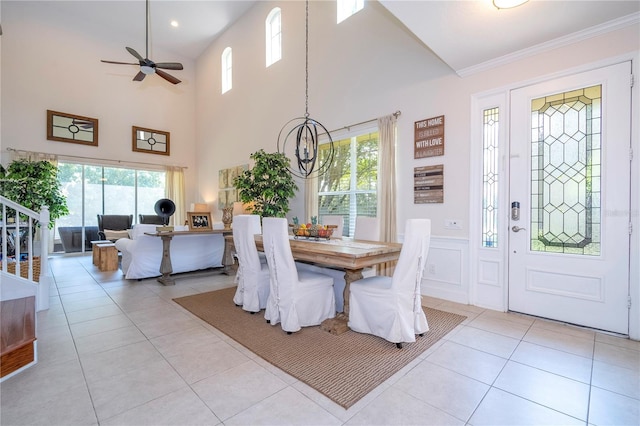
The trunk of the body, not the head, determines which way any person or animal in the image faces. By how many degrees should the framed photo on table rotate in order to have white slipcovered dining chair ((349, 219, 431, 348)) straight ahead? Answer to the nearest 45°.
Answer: approximately 45° to its left

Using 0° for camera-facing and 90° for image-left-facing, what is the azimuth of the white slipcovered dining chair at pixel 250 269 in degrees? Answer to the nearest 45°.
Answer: approximately 225°

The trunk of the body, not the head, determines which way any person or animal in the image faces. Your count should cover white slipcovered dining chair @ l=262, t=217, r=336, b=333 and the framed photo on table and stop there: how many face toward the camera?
1

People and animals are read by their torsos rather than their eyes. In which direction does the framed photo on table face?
toward the camera

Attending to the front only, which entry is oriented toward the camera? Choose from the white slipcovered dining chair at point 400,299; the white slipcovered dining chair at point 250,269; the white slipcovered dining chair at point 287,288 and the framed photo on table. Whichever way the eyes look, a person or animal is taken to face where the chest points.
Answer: the framed photo on table

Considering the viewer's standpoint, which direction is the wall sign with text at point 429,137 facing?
facing the viewer and to the left of the viewer

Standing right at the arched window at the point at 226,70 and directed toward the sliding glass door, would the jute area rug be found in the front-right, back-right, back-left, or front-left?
back-left

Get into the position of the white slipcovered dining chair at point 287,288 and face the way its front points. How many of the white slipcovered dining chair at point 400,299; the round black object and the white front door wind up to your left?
1

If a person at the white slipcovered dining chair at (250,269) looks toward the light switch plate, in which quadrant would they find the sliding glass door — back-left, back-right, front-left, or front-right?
back-left

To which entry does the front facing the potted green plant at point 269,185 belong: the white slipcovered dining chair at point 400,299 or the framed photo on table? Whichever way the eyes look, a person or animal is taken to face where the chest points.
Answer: the white slipcovered dining chair

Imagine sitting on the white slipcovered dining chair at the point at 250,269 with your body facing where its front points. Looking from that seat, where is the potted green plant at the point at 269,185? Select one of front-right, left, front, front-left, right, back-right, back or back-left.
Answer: front-left

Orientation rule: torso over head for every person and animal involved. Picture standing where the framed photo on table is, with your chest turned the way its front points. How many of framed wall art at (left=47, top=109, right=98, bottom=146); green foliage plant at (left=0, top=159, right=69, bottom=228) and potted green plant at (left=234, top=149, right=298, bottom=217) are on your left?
1

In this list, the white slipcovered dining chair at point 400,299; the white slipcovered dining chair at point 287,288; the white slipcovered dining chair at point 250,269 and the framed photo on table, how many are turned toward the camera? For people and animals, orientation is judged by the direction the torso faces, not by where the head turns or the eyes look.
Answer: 1

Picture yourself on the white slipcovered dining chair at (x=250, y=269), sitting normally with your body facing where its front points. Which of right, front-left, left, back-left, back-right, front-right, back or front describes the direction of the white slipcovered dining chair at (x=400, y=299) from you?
right

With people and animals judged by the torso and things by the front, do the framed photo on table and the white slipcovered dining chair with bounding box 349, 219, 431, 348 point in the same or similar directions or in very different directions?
very different directions

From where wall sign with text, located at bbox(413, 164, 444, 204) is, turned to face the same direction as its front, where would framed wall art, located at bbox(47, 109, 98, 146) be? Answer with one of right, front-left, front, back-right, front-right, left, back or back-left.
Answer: front-right

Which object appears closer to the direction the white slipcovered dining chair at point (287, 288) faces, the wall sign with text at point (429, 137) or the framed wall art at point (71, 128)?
the wall sign with text

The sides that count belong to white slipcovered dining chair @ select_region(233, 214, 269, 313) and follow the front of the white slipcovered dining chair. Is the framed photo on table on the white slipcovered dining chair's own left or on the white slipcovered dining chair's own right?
on the white slipcovered dining chair's own left

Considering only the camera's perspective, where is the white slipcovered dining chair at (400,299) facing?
facing away from the viewer and to the left of the viewer
